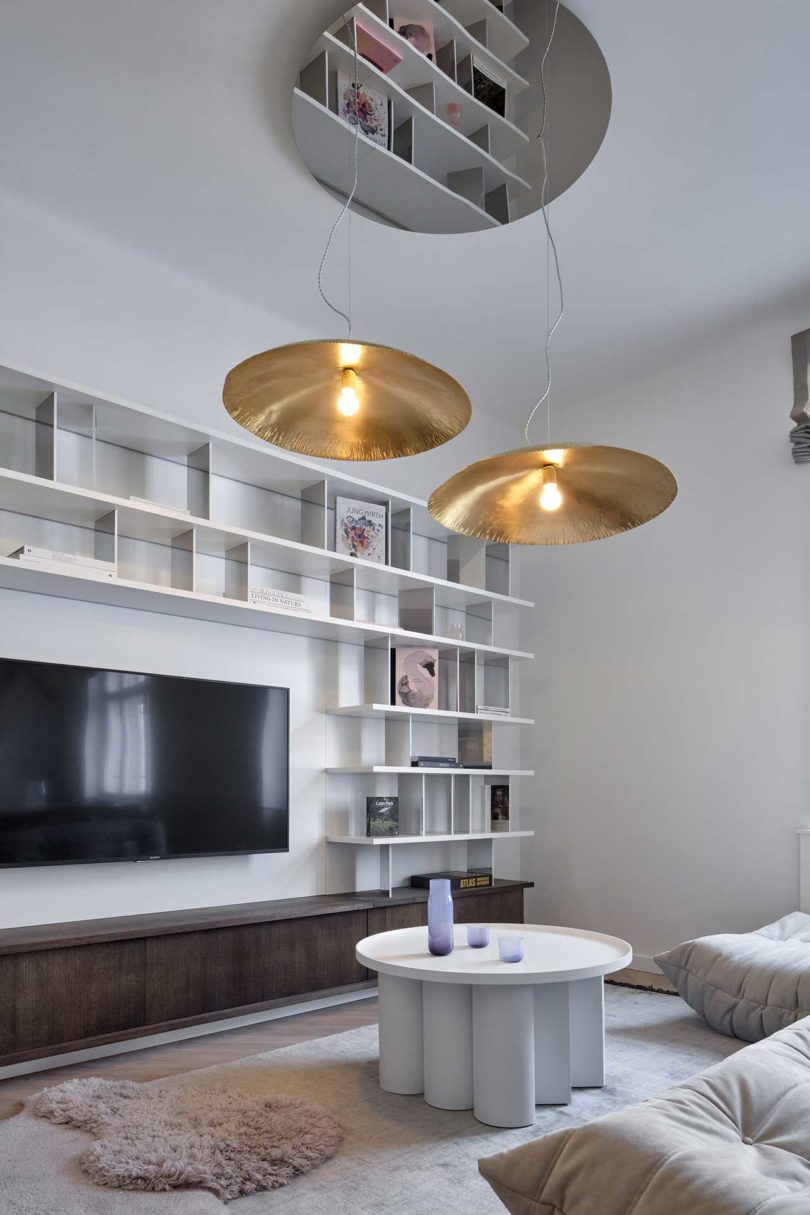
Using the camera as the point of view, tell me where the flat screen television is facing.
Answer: facing the viewer and to the right of the viewer

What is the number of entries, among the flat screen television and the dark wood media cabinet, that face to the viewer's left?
0

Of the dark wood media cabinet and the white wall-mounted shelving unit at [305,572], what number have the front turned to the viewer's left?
0

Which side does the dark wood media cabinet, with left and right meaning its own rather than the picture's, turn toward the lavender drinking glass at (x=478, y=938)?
front

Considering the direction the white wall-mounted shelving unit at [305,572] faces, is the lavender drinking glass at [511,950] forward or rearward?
forward
